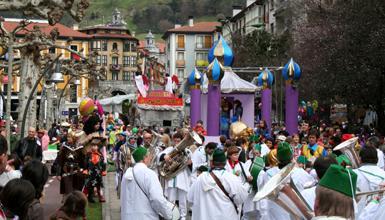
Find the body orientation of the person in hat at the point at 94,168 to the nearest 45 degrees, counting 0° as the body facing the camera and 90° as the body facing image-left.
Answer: approximately 0°

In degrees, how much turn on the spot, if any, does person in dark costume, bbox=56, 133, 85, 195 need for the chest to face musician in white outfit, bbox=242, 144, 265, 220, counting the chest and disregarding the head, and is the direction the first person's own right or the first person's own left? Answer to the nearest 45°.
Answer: approximately 45° to the first person's own left
